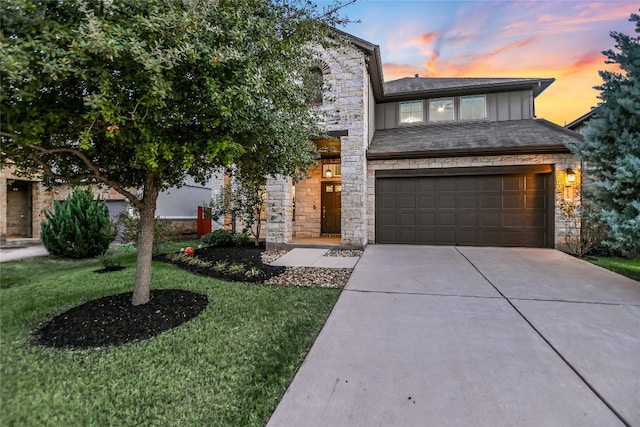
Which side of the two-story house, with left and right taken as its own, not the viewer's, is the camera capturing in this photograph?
front

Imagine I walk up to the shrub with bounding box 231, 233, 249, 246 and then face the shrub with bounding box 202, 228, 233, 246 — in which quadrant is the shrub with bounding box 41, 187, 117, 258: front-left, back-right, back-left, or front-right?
front-left

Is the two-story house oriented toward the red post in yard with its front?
no

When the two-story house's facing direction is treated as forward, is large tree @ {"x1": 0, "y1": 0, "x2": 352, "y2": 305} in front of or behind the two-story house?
in front

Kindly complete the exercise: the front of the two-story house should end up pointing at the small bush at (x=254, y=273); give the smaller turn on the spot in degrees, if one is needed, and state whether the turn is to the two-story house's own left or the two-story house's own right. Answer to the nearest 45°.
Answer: approximately 45° to the two-story house's own right

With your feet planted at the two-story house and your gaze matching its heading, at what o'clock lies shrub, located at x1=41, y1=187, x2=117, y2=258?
The shrub is roughly at 2 o'clock from the two-story house.

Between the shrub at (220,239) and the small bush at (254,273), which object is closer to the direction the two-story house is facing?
the small bush

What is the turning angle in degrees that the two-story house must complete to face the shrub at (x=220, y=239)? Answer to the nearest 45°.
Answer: approximately 90° to its right

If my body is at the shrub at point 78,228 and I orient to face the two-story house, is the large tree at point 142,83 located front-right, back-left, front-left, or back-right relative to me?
front-right

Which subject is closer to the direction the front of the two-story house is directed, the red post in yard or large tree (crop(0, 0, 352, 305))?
the large tree

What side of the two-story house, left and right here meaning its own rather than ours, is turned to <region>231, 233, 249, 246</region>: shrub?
right

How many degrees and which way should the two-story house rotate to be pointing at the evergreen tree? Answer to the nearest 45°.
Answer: approximately 45° to its left

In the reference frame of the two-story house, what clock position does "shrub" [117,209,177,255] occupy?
The shrub is roughly at 2 o'clock from the two-story house.
